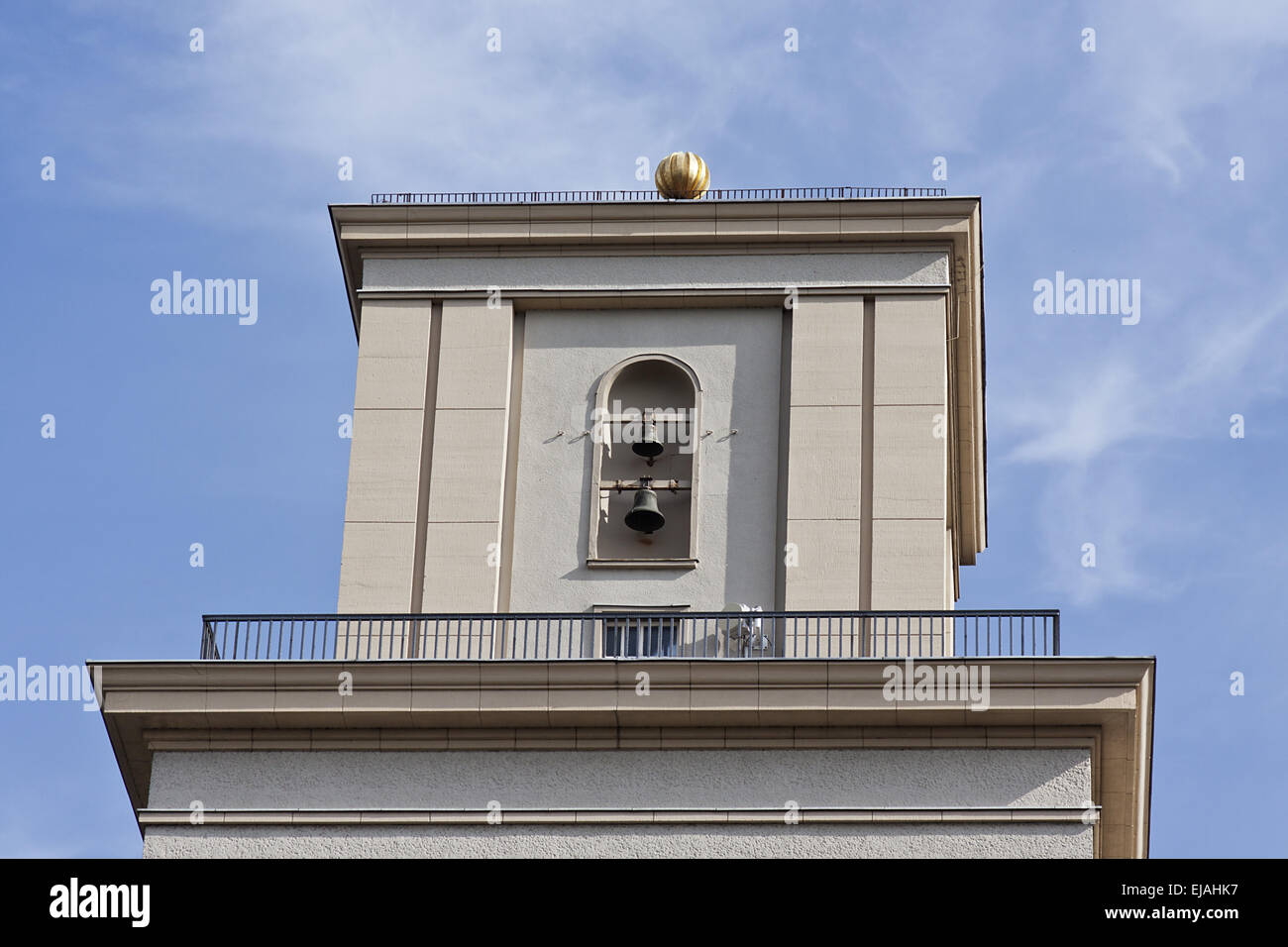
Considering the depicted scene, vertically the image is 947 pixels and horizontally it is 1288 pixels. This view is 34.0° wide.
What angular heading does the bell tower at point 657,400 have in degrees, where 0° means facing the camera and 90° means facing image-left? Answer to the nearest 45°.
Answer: approximately 0°
